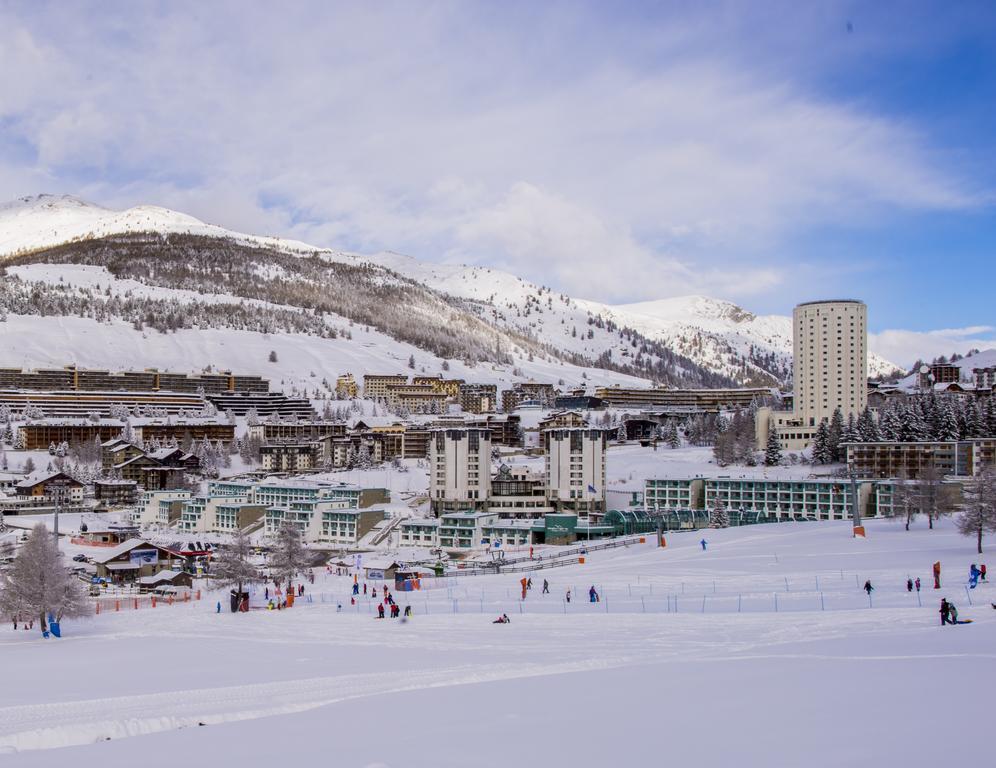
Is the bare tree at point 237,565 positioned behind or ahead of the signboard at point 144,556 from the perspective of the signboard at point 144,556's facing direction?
ahead

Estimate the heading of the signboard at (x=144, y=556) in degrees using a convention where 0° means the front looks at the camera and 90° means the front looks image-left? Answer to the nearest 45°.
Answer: approximately 0°

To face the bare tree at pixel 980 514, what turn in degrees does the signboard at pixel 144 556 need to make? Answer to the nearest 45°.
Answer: approximately 45° to its left

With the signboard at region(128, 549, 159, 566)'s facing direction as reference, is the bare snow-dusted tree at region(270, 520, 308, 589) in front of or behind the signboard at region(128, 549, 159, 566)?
in front

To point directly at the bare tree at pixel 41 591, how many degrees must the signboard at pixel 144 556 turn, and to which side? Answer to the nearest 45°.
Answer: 0° — it already faces it

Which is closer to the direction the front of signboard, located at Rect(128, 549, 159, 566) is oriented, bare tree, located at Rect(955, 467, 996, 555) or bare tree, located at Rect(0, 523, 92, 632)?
the bare tree, located at Rect(0, 523, 92, 632)
